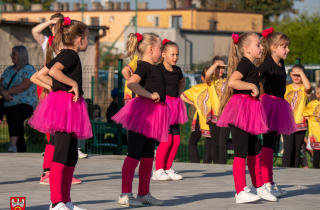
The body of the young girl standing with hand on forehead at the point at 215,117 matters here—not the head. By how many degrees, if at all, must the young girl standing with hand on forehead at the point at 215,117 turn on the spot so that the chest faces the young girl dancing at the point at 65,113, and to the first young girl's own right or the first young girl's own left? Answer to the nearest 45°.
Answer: approximately 45° to the first young girl's own right

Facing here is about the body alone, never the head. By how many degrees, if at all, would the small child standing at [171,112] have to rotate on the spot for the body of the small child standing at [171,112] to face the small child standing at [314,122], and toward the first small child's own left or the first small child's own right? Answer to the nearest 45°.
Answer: approximately 90° to the first small child's own left

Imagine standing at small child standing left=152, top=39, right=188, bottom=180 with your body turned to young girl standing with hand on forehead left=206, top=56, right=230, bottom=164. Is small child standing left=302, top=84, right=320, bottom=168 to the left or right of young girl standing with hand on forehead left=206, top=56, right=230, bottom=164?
right
